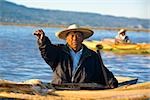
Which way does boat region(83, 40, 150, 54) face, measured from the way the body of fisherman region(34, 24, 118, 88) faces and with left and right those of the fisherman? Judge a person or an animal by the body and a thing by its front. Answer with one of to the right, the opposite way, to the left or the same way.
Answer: to the right

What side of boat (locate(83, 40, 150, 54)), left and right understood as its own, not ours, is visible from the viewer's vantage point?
left

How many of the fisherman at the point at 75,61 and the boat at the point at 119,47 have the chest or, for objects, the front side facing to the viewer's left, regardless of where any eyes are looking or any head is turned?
1

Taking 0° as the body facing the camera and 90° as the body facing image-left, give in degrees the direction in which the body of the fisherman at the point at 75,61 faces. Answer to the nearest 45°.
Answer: approximately 0°
